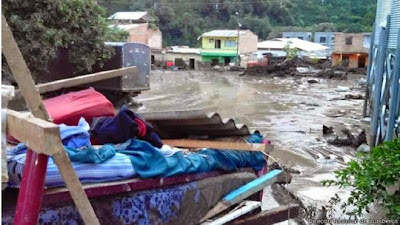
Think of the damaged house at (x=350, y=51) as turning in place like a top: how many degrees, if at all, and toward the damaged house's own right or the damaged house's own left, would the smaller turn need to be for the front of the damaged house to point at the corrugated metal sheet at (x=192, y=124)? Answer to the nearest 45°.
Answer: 0° — it already faces it

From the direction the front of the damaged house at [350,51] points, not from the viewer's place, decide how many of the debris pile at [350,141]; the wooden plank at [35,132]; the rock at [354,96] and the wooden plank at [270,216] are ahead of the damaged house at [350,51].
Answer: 4

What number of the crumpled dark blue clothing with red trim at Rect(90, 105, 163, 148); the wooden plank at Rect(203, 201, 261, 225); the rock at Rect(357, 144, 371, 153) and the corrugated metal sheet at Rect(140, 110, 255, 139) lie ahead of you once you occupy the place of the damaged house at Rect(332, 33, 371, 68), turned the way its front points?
4

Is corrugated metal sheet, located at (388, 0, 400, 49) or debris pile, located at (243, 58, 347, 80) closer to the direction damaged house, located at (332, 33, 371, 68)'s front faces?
the corrugated metal sheet

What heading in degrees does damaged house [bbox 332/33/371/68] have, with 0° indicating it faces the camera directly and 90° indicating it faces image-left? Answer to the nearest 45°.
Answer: approximately 0°

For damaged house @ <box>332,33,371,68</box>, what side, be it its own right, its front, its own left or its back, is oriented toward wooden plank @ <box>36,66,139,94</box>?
front

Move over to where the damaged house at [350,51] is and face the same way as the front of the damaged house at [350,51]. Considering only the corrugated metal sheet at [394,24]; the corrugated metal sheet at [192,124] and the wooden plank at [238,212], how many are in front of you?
3

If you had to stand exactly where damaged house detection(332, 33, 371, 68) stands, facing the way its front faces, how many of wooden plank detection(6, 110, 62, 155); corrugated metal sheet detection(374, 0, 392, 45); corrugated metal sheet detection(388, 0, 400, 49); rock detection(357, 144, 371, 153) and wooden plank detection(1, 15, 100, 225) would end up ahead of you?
5

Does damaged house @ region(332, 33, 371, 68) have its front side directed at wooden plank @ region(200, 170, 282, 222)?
yes

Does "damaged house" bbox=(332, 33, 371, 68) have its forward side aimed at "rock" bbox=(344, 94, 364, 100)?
yes

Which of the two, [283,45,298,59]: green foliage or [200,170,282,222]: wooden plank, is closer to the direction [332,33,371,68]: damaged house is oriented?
the wooden plank

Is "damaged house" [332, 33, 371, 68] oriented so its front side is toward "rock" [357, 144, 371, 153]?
yes

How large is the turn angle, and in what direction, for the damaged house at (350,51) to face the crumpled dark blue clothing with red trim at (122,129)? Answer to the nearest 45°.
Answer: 0° — it already faces it

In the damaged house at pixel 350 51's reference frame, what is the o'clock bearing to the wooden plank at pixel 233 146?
The wooden plank is roughly at 12 o'clock from the damaged house.
